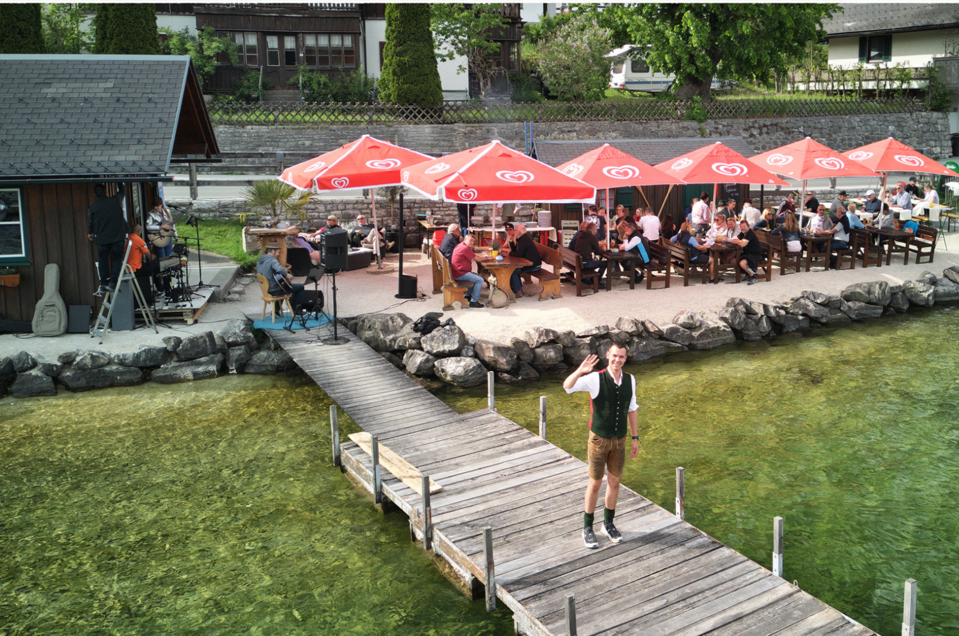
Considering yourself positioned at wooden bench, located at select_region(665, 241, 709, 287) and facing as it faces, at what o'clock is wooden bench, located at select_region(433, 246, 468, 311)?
wooden bench, located at select_region(433, 246, 468, 311) is roughly at 6 o'clock from wooden bench, located at select_region(665, 241, 709, 287).

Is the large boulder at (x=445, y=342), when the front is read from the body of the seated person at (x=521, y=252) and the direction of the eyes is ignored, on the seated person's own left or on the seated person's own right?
on the seated person's own left

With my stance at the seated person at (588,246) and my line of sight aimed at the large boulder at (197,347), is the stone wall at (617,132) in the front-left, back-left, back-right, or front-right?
back-right

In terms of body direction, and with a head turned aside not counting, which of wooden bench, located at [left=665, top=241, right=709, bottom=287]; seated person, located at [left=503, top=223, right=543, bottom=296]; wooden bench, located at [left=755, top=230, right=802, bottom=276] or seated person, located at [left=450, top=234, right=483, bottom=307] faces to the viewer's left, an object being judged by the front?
seated person, located at [left=503, top=223, right=543, bottom=296]

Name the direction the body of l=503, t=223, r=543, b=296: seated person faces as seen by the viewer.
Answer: to the viewer's left

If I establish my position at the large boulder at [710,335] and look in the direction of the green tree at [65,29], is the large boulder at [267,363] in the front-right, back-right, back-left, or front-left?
front-left

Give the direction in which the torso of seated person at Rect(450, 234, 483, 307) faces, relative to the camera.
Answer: to the viewer's right

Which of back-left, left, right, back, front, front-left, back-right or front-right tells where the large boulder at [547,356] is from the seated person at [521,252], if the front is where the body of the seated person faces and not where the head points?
left

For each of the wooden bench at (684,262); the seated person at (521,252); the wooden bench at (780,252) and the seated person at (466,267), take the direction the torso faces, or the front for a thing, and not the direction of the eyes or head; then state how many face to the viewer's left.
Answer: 1

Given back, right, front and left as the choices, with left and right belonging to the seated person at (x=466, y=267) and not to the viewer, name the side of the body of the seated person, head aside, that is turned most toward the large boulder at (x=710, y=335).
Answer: front

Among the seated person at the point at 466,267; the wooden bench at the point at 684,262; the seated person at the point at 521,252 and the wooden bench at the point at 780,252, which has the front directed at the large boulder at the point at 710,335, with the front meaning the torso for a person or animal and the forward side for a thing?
the seated person at the point at 466,267

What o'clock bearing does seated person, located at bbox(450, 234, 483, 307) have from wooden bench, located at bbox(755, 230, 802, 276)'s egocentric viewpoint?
The seated person is roughly at 6 o'clock from the wooden bench.

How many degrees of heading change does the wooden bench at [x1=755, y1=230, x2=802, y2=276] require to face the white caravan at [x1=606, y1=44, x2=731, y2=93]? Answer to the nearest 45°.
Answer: approximately 45° to its left

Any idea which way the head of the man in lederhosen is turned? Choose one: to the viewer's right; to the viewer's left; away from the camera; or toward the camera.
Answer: toward the camera

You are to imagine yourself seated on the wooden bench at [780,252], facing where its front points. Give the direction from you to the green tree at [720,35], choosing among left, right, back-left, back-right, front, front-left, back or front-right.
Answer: front-left

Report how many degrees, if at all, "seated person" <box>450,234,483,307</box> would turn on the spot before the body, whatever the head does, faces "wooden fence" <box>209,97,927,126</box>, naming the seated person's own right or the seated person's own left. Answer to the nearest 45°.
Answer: approximately 90° to the seated person's own left
